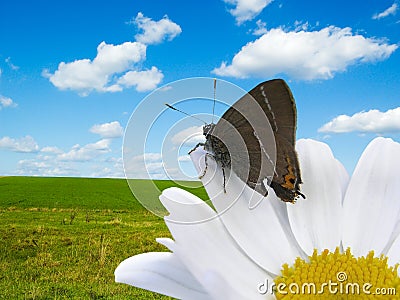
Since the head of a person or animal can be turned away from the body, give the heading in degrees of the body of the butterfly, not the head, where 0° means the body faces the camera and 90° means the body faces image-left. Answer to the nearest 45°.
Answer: approximately 90°
